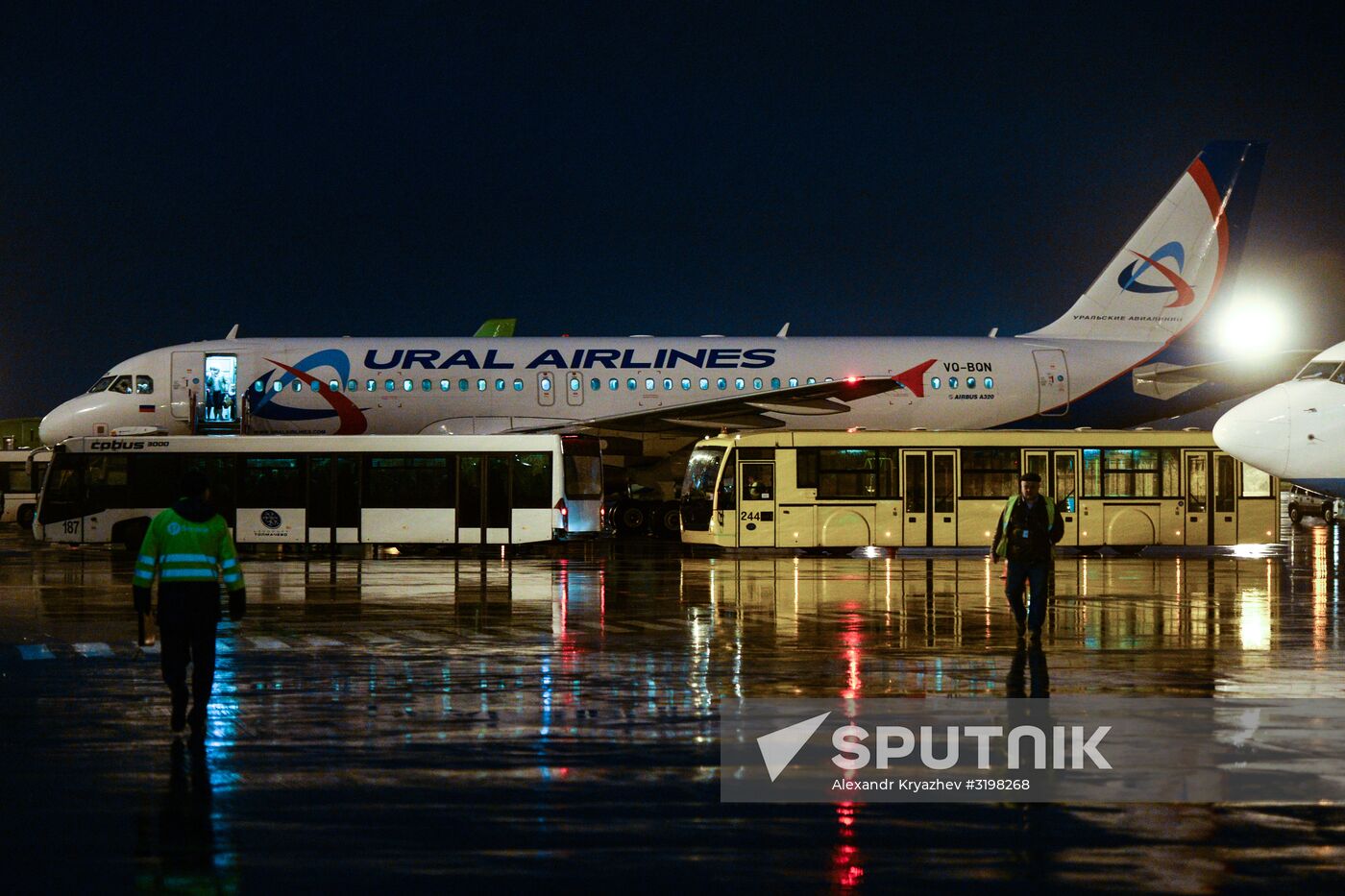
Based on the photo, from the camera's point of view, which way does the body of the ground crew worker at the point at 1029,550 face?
toward the camera

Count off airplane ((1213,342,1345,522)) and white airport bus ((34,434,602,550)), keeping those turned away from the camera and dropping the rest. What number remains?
0

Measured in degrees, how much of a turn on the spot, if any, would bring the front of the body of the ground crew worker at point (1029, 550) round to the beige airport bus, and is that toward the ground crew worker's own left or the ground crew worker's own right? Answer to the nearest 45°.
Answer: approximately 180°

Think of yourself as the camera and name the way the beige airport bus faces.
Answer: facing to the left of the viewer

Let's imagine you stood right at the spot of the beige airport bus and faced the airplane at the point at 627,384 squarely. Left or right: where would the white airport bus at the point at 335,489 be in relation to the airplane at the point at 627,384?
left

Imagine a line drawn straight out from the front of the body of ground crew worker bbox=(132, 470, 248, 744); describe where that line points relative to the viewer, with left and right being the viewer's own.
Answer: facing away from the viewer

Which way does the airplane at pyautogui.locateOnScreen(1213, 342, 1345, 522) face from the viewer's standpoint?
to the viewer's left

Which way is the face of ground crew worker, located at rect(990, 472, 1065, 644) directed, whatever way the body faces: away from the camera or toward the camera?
toward the camera

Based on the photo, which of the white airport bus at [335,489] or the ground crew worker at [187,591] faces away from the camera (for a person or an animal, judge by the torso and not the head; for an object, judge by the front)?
the ground crew worker

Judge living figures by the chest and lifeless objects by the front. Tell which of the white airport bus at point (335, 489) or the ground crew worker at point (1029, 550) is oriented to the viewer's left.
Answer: the white airport bus

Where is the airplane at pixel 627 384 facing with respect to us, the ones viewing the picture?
facing to the left of the viewer

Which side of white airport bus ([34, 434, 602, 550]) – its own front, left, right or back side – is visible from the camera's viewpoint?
left
